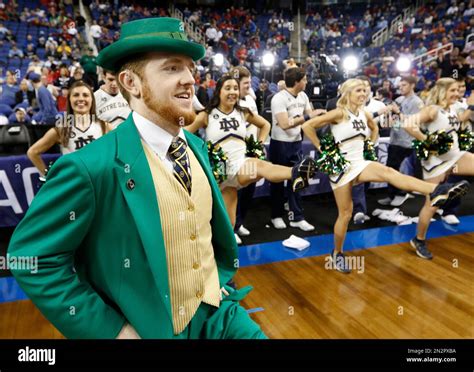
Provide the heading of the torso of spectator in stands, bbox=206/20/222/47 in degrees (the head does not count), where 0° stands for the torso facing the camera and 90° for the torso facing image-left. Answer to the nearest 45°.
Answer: approximately 0°

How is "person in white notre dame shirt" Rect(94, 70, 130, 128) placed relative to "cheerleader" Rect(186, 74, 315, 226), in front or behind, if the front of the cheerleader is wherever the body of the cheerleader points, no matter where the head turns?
behind

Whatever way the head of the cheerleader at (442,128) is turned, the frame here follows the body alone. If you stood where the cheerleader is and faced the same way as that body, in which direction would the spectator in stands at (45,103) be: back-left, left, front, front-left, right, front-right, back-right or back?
back-right

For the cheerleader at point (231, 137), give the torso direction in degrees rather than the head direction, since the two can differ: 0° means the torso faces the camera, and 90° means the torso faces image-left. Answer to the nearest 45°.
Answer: approximately 315°

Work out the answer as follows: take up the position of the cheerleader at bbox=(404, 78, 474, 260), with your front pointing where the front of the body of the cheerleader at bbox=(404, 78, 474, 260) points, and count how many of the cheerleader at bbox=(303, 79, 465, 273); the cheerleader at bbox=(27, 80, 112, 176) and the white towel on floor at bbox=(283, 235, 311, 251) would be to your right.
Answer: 3

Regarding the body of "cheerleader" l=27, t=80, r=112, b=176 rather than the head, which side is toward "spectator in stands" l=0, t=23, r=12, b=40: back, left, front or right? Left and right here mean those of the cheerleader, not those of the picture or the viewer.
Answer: back

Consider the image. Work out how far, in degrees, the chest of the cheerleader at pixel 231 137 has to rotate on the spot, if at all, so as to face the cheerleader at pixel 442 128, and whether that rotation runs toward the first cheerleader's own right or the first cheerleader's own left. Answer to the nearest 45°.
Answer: approximately 45° to the first cheerleader's own left

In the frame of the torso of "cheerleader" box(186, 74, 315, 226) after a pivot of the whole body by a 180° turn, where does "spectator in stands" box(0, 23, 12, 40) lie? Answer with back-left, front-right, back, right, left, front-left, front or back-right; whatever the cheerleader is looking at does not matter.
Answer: front

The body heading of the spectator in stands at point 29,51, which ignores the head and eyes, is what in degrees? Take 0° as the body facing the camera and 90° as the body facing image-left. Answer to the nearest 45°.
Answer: approximately 0°
